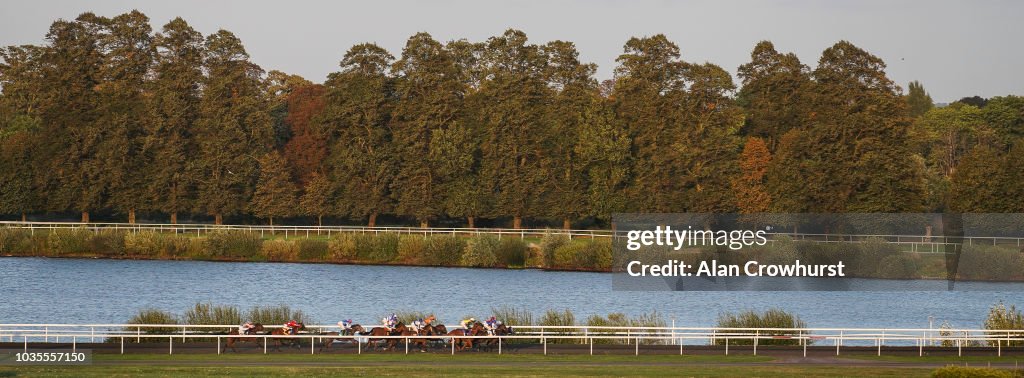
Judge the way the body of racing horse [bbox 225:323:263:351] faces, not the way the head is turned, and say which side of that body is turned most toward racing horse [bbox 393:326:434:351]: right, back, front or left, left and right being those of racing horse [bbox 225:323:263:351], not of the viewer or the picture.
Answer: front

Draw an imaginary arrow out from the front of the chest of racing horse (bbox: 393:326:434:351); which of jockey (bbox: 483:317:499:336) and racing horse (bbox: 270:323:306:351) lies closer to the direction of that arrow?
the jockey

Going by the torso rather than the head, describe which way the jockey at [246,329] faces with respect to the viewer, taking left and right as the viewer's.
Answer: facing to the right of the viewer

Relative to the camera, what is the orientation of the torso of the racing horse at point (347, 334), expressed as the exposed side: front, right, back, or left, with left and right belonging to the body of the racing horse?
right

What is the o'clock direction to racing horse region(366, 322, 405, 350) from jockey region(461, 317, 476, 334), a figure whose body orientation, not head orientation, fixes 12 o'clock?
The racing horse is roughly at 6 o'clock from the jockey.

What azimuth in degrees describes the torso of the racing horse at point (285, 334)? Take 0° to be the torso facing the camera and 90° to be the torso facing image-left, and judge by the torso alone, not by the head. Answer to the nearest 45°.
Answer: approximately 270°

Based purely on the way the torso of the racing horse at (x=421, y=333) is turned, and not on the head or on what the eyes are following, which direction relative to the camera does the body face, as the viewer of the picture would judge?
to the viewer's right

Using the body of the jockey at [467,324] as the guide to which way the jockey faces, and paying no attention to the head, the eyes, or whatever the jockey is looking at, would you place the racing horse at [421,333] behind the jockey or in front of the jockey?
behind

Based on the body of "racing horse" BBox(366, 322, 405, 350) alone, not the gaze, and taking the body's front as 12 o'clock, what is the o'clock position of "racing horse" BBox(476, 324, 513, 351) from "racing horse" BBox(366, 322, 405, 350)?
"racing horse" BBox(476, 324, 513, 351) is roughly at 12 o'clock from "racing horse" BBox(366, 322, 405, 350).
